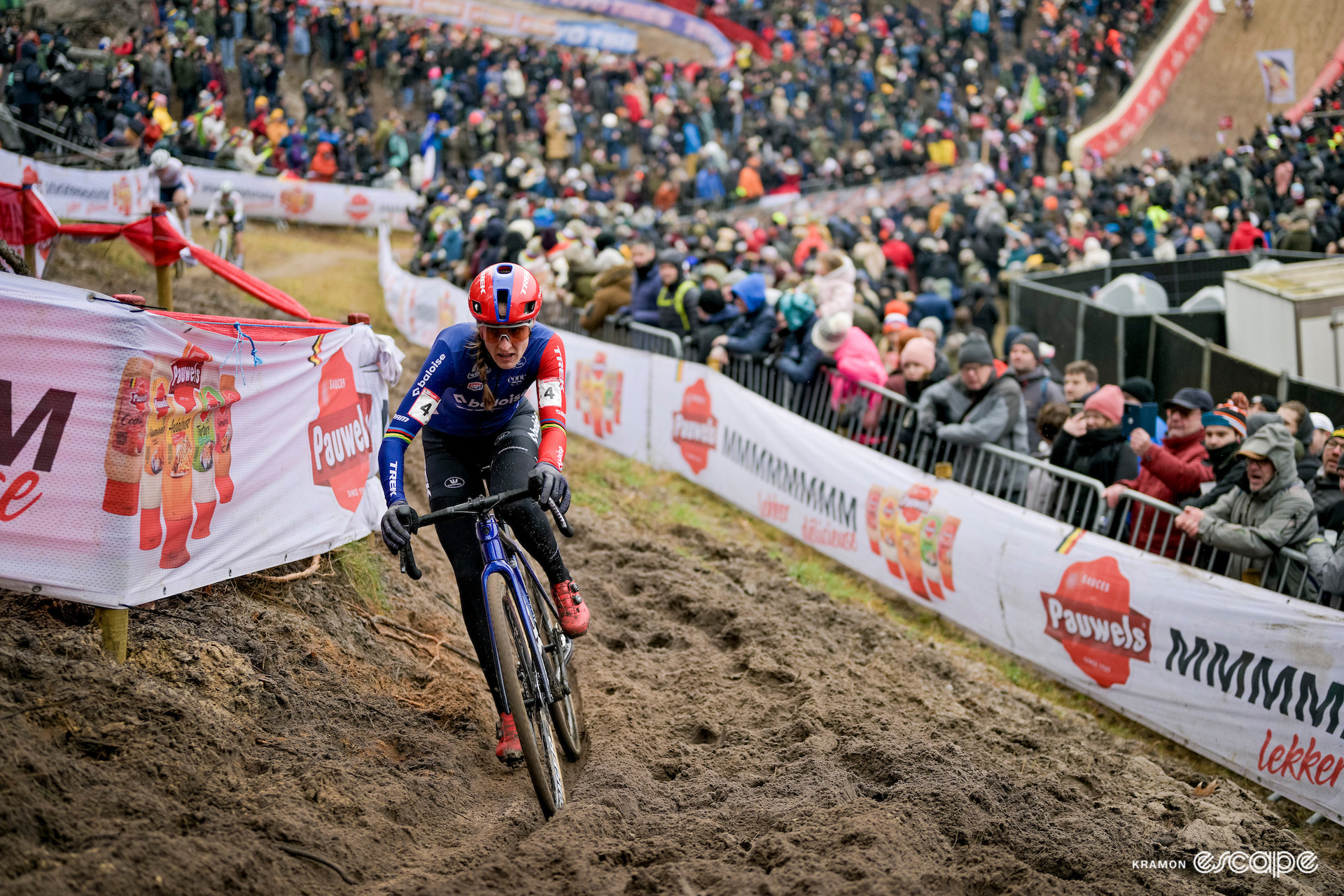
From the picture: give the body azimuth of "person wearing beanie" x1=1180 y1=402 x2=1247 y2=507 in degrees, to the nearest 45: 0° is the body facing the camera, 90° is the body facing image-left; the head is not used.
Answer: approximately 45°

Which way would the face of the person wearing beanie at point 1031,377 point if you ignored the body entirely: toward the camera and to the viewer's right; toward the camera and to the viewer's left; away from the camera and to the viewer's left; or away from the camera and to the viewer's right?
toward the camera and to the viewer's left

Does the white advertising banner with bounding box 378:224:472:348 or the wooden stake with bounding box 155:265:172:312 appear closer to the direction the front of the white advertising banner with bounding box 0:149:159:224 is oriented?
the wooden stake

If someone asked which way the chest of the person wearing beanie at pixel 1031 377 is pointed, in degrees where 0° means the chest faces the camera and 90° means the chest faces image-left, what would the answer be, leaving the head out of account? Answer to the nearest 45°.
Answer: approximately 45°

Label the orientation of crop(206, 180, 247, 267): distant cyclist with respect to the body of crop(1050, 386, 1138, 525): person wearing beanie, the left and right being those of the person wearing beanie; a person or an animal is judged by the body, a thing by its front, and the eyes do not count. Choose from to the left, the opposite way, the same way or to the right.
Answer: to the left

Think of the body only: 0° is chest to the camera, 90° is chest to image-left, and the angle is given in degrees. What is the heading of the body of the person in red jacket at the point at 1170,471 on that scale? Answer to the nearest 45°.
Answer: approximately 45°

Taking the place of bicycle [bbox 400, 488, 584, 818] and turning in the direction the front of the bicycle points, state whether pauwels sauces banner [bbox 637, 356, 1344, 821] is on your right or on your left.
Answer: on your left

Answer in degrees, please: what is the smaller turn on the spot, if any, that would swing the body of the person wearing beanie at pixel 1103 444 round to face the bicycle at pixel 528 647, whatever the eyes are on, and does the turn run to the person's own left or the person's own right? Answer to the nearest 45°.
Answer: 0° — they already face it

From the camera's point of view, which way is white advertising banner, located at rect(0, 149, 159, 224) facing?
toward the camera

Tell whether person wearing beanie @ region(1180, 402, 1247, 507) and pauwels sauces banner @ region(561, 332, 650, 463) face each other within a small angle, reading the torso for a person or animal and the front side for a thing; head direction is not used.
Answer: no

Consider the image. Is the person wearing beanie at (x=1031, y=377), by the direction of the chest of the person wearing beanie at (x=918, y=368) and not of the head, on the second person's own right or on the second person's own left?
on the second person's own left

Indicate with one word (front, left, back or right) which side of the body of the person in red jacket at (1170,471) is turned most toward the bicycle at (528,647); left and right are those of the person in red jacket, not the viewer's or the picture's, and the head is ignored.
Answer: front

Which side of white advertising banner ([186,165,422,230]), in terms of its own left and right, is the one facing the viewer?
front

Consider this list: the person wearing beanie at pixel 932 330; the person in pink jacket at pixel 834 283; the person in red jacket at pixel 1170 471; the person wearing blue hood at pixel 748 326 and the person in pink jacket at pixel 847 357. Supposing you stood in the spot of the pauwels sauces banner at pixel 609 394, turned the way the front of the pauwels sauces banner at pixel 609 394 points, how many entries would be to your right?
0

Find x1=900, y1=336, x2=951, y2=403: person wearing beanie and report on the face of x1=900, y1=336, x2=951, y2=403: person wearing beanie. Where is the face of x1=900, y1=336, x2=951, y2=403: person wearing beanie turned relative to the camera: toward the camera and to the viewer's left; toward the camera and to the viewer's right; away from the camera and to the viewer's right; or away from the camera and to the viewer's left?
toward the camera and to the viewer's left

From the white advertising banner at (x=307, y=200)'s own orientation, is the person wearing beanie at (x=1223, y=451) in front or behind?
in front
